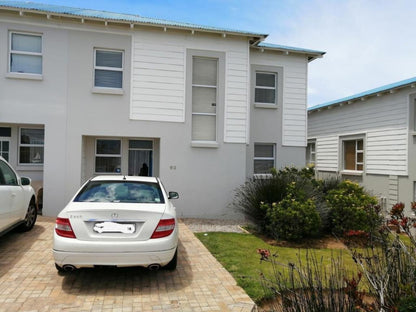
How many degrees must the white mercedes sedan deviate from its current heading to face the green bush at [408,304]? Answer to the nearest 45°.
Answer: approximately 135° to its right

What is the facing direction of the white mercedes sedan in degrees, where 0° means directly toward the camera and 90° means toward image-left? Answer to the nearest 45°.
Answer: approximately 180°

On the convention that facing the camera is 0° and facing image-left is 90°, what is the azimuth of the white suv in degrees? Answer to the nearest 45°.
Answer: approximately 225°

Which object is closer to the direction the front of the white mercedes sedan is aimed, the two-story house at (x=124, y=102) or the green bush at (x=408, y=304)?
the two-story house

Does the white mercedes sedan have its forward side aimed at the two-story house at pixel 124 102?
yes

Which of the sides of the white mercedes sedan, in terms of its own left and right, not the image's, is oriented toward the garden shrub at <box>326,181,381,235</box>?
right
